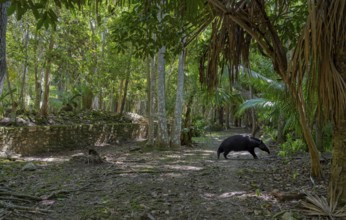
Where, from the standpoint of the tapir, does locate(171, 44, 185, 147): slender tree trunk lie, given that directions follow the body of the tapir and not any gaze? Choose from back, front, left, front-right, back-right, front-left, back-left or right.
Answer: back-left

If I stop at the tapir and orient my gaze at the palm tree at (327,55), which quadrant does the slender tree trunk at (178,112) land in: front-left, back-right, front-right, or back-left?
back-right

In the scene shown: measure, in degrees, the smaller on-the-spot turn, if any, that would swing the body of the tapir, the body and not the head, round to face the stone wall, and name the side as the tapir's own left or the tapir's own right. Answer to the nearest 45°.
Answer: approximately 180°

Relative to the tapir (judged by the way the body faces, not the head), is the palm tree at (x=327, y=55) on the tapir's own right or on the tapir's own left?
on the tapir's own right

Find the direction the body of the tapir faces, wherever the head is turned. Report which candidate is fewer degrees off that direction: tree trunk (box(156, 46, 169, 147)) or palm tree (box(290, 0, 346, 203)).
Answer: the palm tree

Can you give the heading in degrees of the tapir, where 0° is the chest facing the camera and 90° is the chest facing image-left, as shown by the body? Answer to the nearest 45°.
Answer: approximately 270°

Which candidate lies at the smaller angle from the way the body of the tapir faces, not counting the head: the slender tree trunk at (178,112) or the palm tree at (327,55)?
the palm tree
